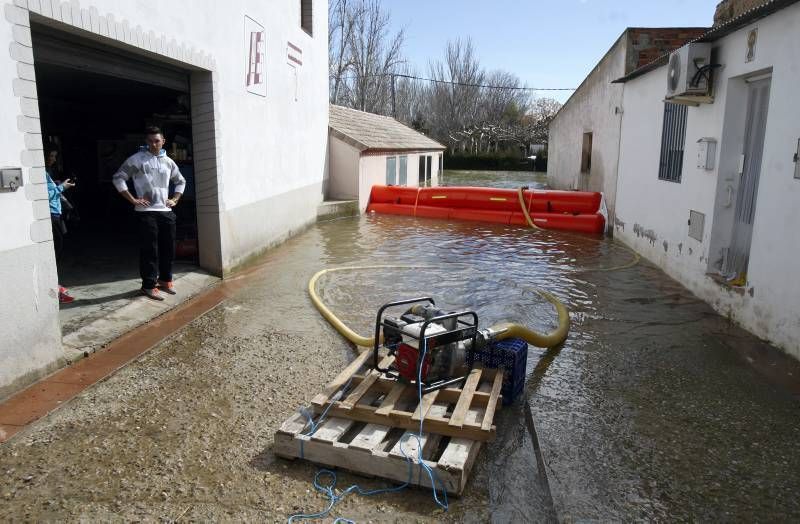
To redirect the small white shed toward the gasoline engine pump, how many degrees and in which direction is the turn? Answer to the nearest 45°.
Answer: approximately 45° to its right

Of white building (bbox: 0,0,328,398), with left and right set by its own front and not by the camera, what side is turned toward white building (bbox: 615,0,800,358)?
front

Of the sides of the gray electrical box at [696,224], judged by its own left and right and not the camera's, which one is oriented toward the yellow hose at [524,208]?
right

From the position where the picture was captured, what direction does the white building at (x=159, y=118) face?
facing the viewer and to the right of the viewer

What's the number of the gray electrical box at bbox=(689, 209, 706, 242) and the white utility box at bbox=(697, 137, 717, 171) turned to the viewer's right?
0

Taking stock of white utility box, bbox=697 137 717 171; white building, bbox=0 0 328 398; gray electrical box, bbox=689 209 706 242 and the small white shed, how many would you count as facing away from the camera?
0

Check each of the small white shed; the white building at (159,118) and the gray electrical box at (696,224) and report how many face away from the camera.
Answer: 0

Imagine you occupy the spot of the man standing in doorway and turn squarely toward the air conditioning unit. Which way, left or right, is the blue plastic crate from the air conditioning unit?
right

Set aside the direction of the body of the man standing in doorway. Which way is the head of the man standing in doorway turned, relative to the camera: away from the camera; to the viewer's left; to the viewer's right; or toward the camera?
toward the camera

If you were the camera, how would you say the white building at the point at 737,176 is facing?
facing the viewer and to the left of the viewer

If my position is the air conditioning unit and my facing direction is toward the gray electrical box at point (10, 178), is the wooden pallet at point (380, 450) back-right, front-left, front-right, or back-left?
front-left

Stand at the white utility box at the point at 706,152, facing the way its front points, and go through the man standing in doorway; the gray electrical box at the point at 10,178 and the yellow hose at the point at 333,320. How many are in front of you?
3
